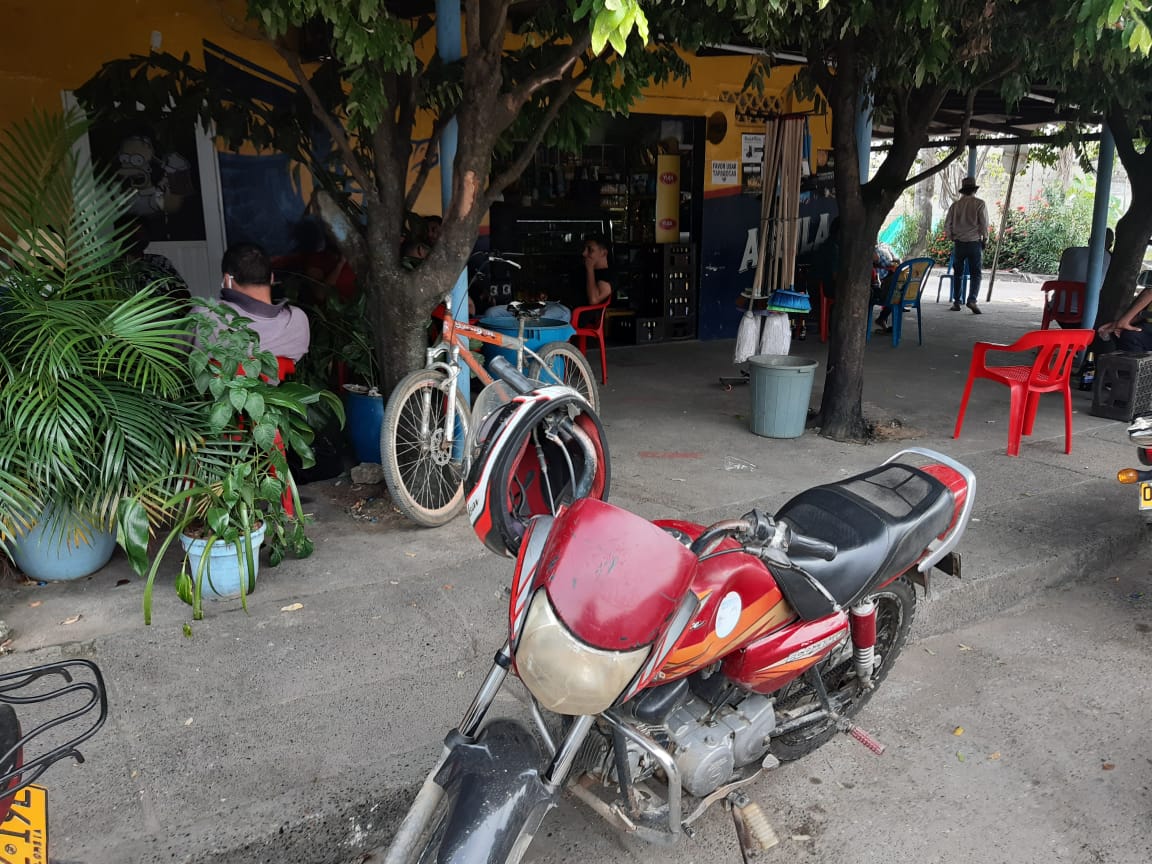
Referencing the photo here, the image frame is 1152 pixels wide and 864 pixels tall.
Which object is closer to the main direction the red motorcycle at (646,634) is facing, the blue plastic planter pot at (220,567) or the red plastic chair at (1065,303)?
the blue plastic planter pot

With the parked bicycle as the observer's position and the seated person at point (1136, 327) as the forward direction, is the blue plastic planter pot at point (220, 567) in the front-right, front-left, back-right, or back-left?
back-right

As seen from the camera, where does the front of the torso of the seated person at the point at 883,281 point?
to the viewer's left

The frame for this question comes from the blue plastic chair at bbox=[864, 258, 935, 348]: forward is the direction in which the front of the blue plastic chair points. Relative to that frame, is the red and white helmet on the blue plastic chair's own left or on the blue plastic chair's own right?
on the blue plastic chair's own left
